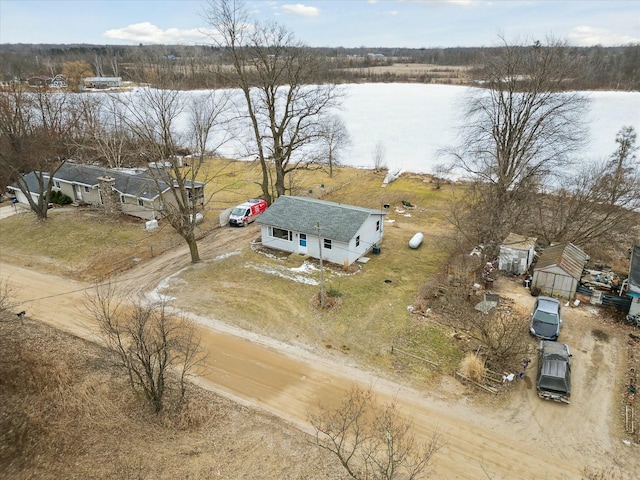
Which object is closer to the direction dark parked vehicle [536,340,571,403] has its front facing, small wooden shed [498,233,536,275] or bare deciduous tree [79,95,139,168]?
the small wooden shed

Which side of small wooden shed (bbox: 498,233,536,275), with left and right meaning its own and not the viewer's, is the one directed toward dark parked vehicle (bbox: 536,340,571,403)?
front

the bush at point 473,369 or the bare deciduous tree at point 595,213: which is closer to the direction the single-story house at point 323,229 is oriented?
the bush

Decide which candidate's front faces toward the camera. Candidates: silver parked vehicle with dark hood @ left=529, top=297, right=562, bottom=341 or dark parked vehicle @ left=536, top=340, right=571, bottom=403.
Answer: silver parked vehicle with dark hood @ left=529, top=297, right=562, bottom=341

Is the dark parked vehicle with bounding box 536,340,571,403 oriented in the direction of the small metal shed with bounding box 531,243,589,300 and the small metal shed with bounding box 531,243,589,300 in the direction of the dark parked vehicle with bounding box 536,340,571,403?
yes

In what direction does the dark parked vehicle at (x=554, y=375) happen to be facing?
away from the camera

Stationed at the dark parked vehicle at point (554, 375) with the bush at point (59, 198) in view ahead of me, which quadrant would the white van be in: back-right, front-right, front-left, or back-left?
front-right

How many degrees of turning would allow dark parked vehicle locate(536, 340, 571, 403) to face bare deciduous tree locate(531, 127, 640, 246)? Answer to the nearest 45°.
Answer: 0° — it already faces it

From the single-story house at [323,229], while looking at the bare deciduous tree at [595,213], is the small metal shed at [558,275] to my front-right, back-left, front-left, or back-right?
front-right

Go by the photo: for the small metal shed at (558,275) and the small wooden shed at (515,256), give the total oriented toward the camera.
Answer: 2

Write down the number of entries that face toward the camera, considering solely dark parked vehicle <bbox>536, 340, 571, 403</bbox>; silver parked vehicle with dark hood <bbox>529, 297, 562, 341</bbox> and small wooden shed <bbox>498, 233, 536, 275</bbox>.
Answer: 2

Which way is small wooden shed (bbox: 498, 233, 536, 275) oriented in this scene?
toward the camera

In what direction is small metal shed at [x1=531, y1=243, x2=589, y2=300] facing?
toward the camera

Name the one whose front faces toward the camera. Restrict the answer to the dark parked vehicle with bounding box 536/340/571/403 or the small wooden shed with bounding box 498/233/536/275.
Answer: the small wooden shed

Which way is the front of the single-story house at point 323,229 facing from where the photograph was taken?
facing the viewer and to the left of the viewer
